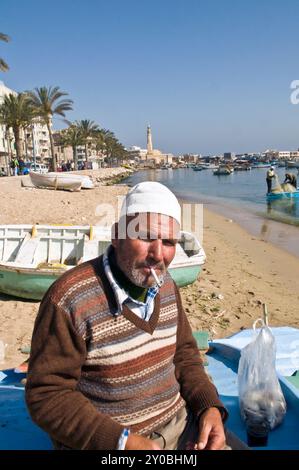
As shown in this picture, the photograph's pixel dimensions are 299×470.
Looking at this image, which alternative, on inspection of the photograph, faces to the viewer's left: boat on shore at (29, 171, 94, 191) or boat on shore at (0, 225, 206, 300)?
boat on shore at (29, 171, 94, 191)

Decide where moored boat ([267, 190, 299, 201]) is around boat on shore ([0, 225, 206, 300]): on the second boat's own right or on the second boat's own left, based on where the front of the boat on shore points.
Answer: on the second boat's own left

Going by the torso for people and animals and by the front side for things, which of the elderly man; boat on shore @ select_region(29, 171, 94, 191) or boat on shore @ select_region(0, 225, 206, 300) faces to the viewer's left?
boat on shore @ select_region(29, 171, 94, 191)

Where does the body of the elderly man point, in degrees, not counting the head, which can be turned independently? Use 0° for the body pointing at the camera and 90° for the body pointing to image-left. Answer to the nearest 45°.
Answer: approximately 315°

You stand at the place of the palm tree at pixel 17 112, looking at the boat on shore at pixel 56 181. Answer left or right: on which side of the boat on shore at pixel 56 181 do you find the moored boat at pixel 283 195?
left

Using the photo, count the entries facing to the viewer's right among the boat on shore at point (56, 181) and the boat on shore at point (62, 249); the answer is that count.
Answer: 1

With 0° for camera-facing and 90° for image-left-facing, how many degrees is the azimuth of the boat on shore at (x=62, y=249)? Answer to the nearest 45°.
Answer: approximately 270°

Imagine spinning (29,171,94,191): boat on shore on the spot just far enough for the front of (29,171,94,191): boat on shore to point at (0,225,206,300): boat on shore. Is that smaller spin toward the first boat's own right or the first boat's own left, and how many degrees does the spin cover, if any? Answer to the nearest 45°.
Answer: approximately 90° to the first boat's own left

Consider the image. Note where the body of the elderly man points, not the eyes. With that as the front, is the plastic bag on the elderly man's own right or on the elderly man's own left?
on the elderly man's own left

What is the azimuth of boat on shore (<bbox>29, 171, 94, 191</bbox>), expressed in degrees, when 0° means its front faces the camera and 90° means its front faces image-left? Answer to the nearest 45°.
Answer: approximately 90°

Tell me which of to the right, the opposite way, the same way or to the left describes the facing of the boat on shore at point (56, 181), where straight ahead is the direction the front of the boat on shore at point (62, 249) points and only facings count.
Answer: the opposite way

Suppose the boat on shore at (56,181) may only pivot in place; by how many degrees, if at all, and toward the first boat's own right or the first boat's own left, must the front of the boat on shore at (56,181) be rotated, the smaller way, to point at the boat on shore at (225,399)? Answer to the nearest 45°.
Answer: approximately 90° to the first boat's own left
